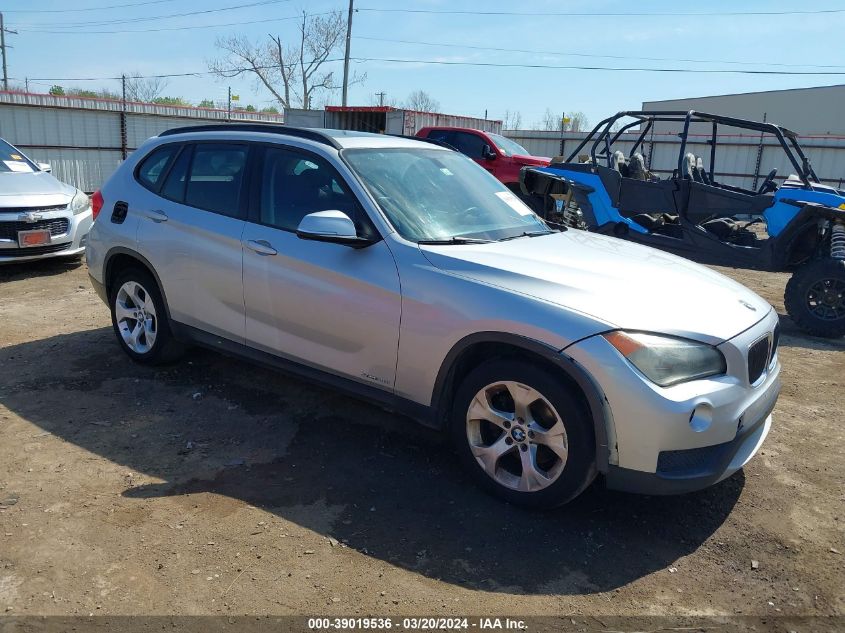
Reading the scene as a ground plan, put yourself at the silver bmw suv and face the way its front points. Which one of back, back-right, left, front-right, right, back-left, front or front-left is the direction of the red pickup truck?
back-left

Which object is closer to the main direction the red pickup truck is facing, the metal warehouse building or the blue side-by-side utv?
the blue side-by-side utv

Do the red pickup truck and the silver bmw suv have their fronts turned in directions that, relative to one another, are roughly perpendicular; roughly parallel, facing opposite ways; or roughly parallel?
roughly parallel

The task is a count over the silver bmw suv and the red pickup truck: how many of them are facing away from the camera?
0

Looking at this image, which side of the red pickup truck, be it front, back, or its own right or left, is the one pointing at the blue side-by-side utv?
front

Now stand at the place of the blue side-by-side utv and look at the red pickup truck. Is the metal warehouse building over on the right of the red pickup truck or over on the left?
right

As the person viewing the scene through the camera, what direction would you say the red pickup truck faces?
facing the viewer and to the right of the viewer

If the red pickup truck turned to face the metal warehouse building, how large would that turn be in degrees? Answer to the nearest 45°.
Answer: approximately 90° to its left

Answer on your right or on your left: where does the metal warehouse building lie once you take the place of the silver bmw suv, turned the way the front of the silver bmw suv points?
on your left

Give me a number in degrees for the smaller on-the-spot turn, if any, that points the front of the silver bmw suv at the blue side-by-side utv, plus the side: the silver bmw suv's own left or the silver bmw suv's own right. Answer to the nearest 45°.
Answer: approximately 90° to the silver bmw suv's own left
